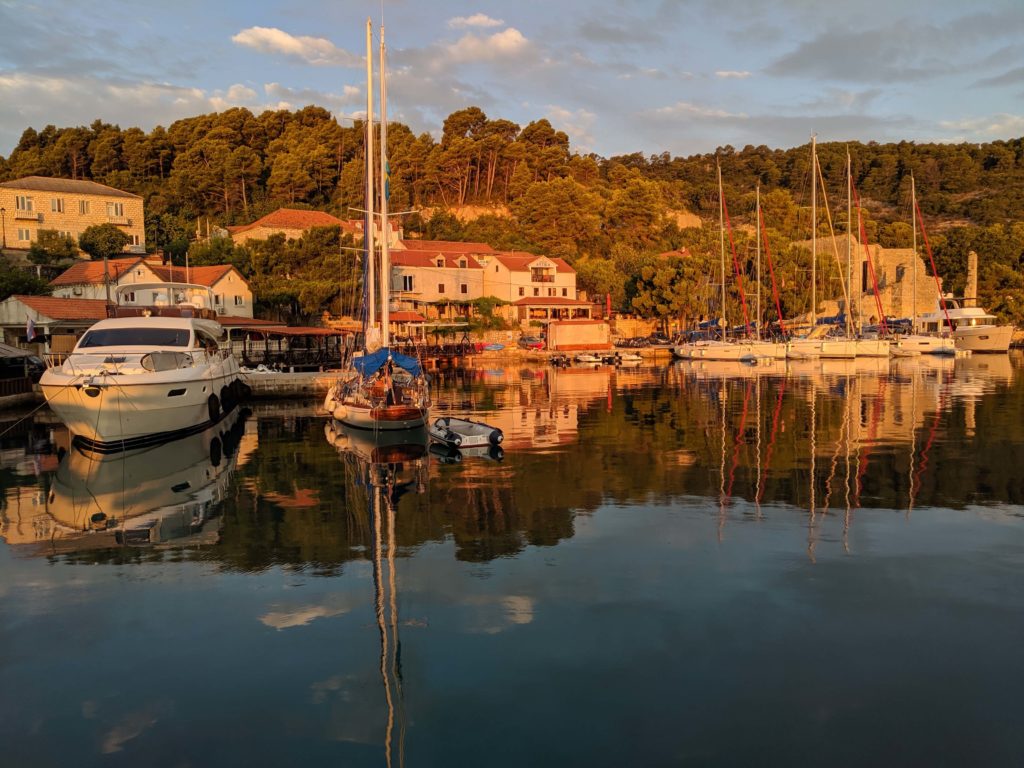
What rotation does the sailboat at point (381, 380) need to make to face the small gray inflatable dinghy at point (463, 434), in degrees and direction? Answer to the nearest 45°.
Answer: approximately 135° to its right

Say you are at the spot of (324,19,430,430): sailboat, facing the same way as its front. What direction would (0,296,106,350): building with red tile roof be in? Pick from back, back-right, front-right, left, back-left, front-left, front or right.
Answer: front-left

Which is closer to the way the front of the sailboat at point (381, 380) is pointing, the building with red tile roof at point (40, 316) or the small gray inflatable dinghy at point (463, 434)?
the building with red tile roof

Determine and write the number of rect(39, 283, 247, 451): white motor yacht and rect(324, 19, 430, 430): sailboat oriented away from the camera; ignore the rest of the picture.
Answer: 1

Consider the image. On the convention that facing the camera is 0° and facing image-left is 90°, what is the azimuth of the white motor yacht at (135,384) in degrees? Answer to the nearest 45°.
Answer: approximately 45°

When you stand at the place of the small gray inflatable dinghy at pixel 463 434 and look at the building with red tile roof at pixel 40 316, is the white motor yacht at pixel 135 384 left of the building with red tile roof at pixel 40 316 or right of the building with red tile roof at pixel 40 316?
left

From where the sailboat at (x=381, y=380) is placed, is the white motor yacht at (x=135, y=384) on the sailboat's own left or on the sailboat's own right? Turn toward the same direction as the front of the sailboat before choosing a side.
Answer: on the sailboat's own left

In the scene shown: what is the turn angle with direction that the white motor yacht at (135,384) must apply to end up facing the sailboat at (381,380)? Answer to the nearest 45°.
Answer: approximately 135° to its left

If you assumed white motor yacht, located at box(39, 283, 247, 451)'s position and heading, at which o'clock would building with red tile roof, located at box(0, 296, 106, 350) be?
The building with red tile roof is roughly at 4 o'clock from the white motor yacht.

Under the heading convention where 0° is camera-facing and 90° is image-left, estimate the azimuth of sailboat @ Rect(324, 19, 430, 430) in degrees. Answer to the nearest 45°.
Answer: approximately 180°

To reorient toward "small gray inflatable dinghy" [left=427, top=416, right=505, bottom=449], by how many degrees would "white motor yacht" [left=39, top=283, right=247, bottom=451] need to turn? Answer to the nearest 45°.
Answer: approximately 90° to its left

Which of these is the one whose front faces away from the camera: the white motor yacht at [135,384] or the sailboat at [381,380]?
the sailboat

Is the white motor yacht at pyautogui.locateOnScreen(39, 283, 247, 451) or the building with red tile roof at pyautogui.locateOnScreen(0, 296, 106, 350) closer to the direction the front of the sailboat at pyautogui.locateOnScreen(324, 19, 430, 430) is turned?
the building with red tile roof
